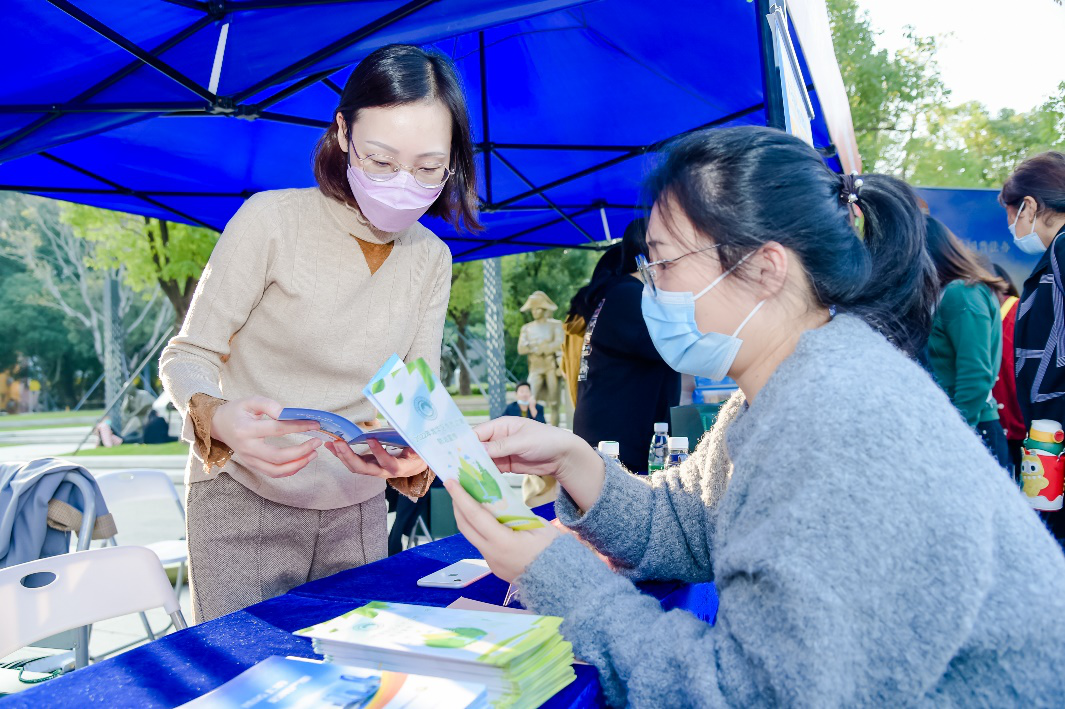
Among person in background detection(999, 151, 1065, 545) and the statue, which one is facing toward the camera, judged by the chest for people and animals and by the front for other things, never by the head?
the statue

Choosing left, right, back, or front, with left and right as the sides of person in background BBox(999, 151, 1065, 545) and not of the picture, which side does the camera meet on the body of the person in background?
left

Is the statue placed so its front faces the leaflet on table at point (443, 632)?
yes

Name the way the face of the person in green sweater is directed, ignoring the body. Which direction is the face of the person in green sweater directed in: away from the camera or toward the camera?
away from the camera

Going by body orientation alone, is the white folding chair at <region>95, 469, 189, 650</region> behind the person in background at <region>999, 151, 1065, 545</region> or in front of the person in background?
in front

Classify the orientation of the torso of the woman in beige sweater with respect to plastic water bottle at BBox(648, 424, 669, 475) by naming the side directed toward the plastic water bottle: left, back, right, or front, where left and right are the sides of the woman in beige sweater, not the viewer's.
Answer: left

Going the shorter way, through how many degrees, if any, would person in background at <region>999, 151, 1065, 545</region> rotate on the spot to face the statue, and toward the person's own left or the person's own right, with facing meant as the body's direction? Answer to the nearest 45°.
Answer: approximately 45° to the person's own right

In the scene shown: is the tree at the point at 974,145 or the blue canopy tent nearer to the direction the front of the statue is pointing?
the blue canopy tent

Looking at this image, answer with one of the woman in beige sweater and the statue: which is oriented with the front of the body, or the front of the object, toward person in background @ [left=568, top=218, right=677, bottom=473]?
the statue

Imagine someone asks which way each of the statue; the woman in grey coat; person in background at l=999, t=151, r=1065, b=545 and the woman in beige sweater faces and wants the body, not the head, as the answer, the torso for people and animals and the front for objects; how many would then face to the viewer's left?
2

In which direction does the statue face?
toward the camera

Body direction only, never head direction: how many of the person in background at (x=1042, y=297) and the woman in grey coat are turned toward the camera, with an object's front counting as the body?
0

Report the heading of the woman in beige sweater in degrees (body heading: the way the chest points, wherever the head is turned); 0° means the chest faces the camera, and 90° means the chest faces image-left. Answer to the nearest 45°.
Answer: approximately 315°

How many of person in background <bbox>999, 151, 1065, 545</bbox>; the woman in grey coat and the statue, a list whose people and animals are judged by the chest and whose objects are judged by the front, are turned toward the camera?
1

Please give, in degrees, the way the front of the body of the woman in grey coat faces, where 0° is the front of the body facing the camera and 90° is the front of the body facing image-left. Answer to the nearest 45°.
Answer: approximately 90°
